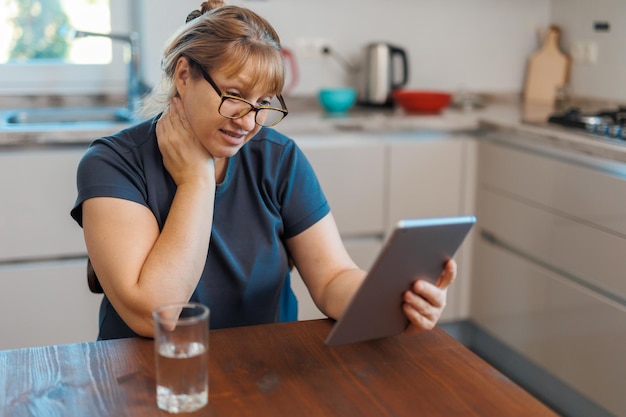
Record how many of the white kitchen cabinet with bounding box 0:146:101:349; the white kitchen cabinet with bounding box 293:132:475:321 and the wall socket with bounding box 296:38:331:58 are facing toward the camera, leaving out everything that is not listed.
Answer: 3

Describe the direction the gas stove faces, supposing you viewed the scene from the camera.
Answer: facing the viewer and to the left of the viewer

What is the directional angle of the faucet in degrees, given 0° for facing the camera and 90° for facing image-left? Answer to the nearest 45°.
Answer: approximately 90°

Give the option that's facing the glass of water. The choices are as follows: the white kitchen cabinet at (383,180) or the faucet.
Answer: the white kitchen cabinet

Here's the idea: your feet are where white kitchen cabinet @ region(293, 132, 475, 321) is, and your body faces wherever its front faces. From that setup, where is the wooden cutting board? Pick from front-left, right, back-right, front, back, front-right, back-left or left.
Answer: back-left

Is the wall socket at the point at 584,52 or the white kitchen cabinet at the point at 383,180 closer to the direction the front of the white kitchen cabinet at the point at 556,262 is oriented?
the white kitchen cabinet

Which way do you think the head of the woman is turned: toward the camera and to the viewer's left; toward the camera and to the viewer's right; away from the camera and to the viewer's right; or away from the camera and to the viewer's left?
toward the camera and to the viewer's right

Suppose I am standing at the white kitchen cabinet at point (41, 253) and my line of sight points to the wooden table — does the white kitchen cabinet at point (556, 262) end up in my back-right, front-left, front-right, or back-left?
front-left

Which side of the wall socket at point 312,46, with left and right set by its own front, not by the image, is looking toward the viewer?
front

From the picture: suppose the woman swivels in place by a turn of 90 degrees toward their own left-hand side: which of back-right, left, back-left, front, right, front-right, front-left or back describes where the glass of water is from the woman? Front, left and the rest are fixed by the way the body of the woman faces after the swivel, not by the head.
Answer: back-right

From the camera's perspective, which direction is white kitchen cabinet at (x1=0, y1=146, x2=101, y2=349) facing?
toward the camera

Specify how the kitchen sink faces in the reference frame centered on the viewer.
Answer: facing the viewer
